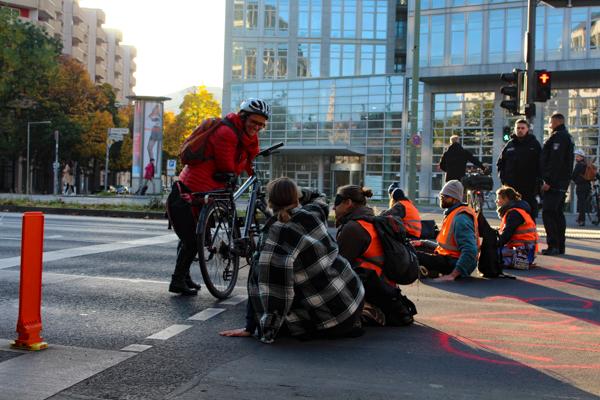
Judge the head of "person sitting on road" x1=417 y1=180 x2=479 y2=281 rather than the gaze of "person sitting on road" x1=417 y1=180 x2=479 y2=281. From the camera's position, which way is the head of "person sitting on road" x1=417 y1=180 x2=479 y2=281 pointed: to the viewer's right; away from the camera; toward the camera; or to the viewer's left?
to the viewer's left

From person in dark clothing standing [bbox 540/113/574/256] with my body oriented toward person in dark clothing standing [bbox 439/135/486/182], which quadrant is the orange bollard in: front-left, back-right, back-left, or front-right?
back-left

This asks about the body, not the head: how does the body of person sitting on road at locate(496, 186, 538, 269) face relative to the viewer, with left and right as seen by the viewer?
facing to the left of the viewer

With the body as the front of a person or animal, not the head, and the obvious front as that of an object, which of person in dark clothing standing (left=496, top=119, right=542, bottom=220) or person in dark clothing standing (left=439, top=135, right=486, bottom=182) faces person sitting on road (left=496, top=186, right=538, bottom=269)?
person in dark clothing standing (left=496, top=119, right=542, bottom=220)

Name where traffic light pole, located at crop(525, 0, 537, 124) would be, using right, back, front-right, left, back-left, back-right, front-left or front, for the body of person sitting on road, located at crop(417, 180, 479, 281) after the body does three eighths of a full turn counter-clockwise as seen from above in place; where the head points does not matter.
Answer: back-left

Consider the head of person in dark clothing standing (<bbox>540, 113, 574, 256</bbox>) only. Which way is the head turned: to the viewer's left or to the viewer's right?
to the viewer's left

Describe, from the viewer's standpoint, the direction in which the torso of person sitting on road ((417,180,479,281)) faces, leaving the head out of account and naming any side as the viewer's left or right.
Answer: facing to the left of the viewer

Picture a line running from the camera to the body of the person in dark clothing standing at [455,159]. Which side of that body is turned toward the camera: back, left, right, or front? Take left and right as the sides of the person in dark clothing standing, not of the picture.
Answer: back

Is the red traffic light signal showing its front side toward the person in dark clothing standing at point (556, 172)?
yes

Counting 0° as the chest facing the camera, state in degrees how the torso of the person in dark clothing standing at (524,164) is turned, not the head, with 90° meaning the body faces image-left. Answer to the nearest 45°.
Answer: approximately 0°

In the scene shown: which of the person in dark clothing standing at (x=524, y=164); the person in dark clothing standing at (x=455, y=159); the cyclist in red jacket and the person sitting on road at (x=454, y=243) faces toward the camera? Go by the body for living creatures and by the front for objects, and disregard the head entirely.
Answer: the person in dark clothing standing at (x=524, y=164)

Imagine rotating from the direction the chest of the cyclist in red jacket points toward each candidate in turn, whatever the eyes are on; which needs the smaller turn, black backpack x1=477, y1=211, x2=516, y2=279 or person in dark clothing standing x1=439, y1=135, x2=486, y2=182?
the black backpack

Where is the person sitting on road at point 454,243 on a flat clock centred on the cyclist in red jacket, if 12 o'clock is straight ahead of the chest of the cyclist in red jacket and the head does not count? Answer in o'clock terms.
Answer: The person sitting on road is roughly at 11 o'clock from the cyclist in red jacket.

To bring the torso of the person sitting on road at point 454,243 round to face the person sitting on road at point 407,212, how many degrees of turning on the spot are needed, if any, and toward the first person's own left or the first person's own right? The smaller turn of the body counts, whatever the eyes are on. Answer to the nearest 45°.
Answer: approximately 90° to the first person's own right

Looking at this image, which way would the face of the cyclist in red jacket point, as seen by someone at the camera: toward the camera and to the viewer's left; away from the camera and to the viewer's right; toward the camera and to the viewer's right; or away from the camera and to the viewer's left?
toward the camera and to the viewer's right

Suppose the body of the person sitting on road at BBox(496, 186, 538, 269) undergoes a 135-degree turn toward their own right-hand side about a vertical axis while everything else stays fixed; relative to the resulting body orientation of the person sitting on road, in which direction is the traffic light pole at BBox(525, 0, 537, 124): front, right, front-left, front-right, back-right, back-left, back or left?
front-left
